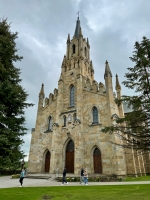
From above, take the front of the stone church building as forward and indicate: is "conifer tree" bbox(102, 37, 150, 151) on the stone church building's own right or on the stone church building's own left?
on the stone church building's own left

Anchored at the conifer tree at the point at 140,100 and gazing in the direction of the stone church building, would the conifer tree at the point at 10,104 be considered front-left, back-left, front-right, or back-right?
front-left

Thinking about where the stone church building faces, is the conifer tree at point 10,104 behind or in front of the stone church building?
in front

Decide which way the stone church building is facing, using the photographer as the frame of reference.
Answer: facing the viewer and to the left of the viewer
